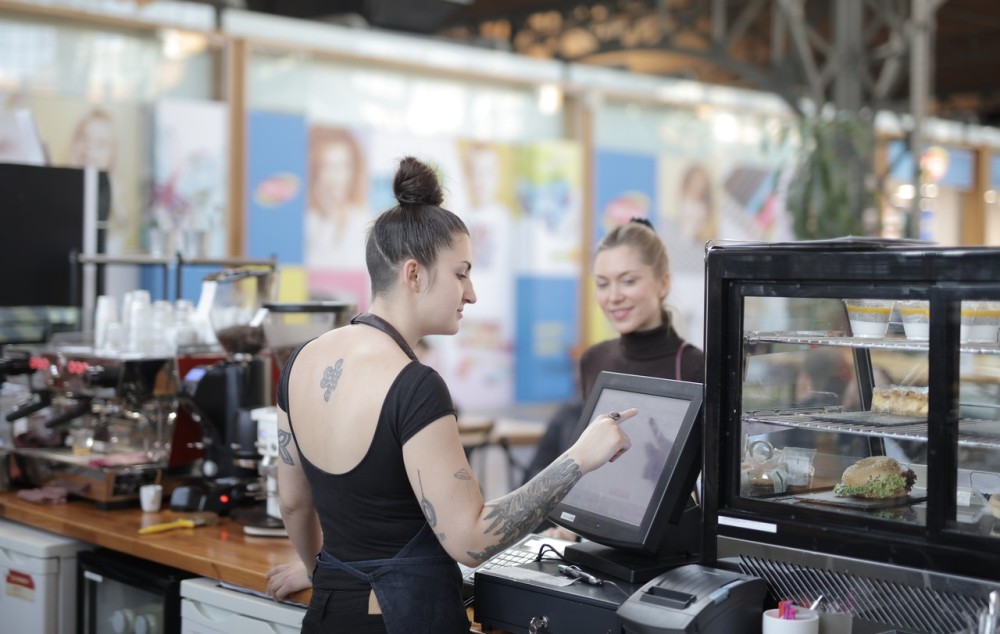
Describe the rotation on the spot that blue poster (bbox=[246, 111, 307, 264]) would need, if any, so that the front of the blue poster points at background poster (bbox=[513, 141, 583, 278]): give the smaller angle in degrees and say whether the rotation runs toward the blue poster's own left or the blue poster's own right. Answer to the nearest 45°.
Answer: approximately 135° to the blue poster's own left

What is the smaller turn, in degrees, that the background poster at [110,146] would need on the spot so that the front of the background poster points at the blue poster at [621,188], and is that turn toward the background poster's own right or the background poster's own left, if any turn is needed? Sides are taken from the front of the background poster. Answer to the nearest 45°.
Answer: approximately 90° to the background poster's own left

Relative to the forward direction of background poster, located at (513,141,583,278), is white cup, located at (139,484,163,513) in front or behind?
in front

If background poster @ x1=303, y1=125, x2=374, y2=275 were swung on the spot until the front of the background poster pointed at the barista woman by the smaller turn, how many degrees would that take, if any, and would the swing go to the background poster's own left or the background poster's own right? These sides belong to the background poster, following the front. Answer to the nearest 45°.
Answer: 0° — it already faces them

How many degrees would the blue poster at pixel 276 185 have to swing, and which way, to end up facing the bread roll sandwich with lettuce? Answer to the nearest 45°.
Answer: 0° — it already faces it

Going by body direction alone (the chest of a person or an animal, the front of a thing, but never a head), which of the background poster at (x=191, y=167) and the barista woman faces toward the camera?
the background poster

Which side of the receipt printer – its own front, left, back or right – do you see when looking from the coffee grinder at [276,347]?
right

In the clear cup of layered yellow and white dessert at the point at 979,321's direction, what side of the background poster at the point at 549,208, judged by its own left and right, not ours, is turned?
front

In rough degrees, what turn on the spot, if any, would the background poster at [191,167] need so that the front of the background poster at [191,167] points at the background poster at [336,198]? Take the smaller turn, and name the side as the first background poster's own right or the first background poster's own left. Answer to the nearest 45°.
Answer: approximately 135° to the first background poster's own left

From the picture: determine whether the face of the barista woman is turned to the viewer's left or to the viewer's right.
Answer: to the viewer's right

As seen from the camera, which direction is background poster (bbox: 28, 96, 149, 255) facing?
toward the camera

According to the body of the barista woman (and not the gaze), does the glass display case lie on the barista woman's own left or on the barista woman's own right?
on the barista woman's own right

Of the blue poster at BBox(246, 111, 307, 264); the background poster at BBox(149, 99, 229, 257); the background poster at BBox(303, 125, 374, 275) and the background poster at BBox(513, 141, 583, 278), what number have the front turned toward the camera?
4

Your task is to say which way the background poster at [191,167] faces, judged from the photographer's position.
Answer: facing the viewer

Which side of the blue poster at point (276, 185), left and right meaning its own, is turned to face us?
front

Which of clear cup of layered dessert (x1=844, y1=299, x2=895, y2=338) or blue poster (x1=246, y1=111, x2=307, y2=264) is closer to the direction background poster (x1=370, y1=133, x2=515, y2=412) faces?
the clear cup of layered dessert

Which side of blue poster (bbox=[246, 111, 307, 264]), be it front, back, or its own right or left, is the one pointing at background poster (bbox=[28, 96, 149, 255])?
right
